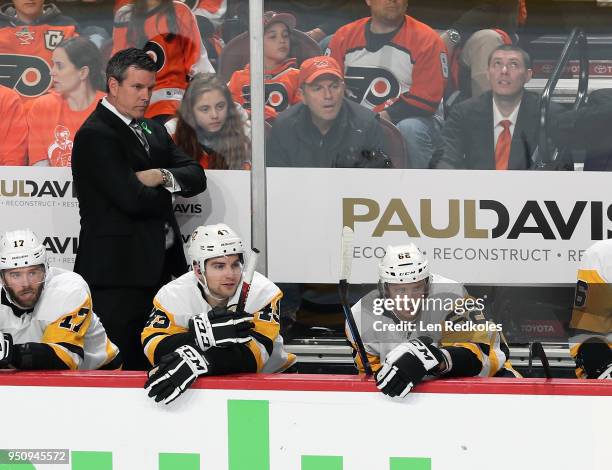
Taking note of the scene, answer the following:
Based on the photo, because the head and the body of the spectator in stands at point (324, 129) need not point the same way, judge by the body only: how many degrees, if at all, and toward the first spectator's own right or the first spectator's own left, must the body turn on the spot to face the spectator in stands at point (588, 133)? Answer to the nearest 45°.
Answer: approximately 90° to the first spectator's own left

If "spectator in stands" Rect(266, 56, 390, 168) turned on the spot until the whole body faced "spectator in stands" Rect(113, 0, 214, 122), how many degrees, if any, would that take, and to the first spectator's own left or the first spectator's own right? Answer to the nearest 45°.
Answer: approximately 90° to the first spectator's own right

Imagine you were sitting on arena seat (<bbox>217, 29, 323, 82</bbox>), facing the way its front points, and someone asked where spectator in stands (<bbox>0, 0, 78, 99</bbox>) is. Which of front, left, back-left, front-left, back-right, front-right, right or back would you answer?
right

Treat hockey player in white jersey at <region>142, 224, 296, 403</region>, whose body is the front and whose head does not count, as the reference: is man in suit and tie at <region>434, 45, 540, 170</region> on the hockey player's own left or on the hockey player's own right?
on the hockey player's own left

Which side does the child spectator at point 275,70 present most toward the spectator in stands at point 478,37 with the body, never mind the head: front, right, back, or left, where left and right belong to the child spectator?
left

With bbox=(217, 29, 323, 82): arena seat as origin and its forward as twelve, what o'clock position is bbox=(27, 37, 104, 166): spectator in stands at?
The spectator in stands is roughly at 3 o'clock from the arena seat.

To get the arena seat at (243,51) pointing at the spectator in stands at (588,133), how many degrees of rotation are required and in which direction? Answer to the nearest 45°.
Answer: approximately 90° to its left

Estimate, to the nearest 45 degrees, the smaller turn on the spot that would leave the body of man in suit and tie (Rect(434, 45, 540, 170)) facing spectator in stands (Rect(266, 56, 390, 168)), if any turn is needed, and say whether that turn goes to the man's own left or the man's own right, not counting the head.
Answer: approximately 90° to the man's own right

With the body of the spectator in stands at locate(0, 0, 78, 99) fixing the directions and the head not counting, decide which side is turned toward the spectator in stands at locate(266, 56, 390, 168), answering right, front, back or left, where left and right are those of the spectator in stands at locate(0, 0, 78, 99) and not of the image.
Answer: left

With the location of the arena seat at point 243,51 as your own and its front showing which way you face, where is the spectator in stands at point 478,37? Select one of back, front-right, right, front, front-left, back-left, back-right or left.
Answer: left

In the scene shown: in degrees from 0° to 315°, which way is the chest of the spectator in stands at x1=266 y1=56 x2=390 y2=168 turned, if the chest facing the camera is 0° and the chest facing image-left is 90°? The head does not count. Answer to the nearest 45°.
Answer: approximately 0°
